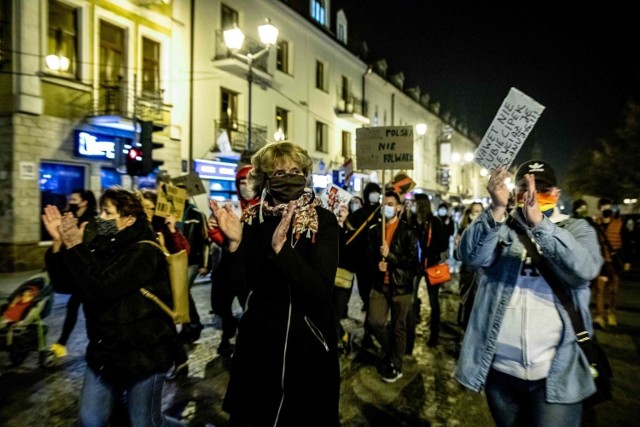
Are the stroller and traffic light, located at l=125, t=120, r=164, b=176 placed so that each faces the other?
no

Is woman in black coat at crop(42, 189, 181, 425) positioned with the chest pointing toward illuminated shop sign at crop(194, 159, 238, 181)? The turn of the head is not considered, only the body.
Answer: no

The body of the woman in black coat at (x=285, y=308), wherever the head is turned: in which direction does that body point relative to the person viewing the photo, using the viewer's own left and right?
facing the viewer

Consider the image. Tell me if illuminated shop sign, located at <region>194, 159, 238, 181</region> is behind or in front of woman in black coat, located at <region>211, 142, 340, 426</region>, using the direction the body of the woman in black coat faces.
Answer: behind

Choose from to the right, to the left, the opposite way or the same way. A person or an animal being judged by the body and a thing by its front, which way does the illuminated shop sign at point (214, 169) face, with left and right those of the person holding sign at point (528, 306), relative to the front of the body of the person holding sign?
to the left

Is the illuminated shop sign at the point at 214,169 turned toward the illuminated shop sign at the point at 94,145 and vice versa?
no

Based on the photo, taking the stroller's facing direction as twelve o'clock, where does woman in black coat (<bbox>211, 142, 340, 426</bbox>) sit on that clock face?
The woman in black coat is roughly at 10 o'clock from the stroller.

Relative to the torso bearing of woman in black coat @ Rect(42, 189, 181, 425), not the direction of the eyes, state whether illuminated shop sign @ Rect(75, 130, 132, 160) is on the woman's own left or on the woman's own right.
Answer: on the woman's own right

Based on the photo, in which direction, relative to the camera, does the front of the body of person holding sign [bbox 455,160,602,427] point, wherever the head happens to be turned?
toward the camera

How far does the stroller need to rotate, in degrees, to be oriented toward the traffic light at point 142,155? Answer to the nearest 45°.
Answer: approximately 180°

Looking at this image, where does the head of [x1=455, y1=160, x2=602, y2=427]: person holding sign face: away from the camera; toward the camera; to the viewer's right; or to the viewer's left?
toward the camera

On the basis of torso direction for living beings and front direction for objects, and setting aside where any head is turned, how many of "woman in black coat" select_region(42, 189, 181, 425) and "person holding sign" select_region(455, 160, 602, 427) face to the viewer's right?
0

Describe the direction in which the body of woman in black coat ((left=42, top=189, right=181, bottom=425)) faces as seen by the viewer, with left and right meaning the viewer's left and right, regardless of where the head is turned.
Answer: facing the viewer and to the left of the viewer

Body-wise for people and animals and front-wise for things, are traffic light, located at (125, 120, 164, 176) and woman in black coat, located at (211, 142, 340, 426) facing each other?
no

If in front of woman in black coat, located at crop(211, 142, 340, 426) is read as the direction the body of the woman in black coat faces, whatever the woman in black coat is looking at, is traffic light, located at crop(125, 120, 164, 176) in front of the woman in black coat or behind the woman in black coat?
behind
